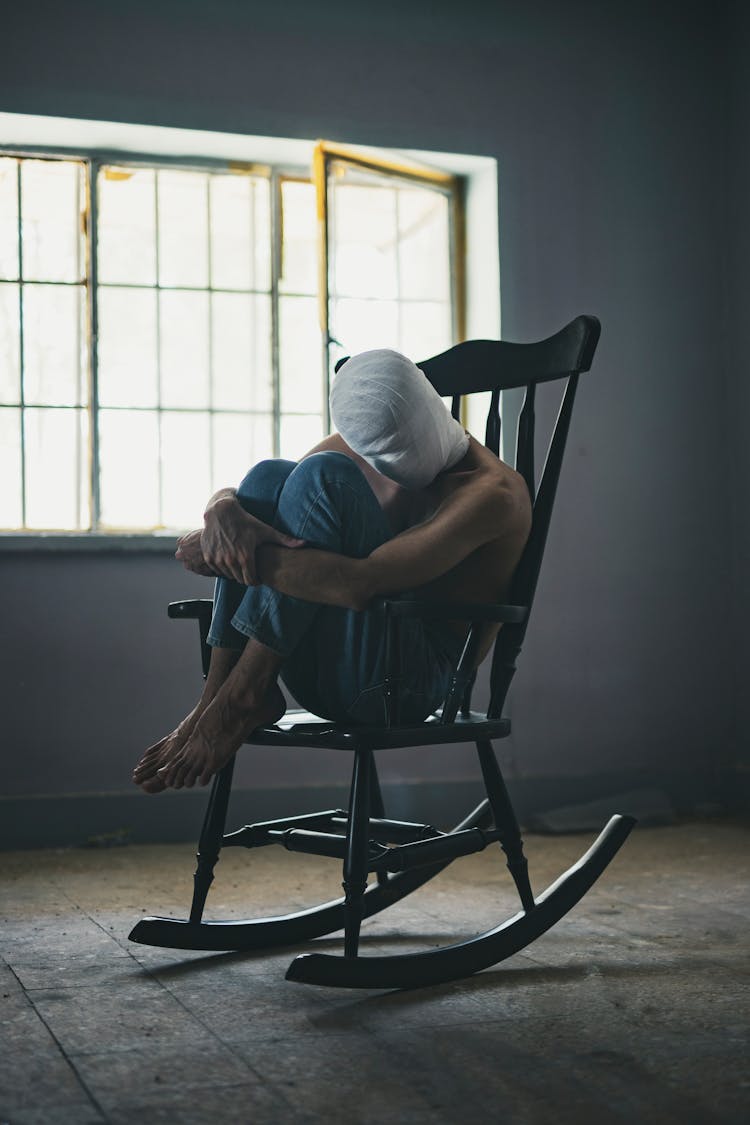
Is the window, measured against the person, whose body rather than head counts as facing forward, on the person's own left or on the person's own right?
on the person's own right

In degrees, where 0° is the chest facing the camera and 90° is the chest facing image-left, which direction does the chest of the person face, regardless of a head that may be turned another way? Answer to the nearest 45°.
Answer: approximately 45°
